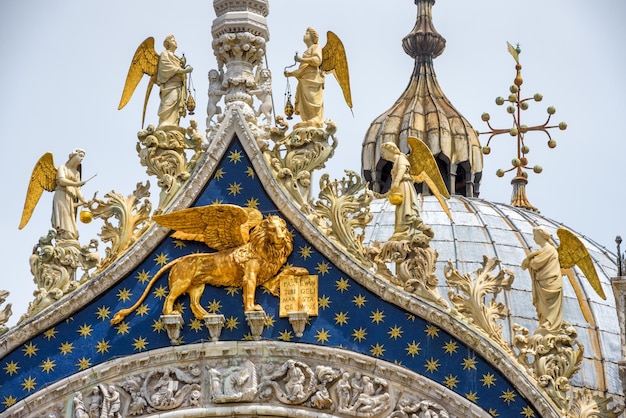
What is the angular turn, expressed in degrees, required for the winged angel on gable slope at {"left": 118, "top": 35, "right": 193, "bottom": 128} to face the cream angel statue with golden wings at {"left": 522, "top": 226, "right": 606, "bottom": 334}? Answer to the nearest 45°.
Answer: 0° — it already faces it

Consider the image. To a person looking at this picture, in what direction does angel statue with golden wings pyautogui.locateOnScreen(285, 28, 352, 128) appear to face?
facing to the left of the viewer

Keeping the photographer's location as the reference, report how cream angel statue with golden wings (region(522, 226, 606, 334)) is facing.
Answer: facing to the left of the viewer

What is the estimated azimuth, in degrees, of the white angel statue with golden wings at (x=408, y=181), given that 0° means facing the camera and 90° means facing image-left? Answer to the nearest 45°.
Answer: approximately 90°

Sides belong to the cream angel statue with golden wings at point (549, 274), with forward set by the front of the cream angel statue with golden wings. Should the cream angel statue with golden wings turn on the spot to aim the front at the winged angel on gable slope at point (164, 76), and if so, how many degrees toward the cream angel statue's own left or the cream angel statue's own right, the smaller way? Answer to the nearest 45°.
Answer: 0° — it already faces it
